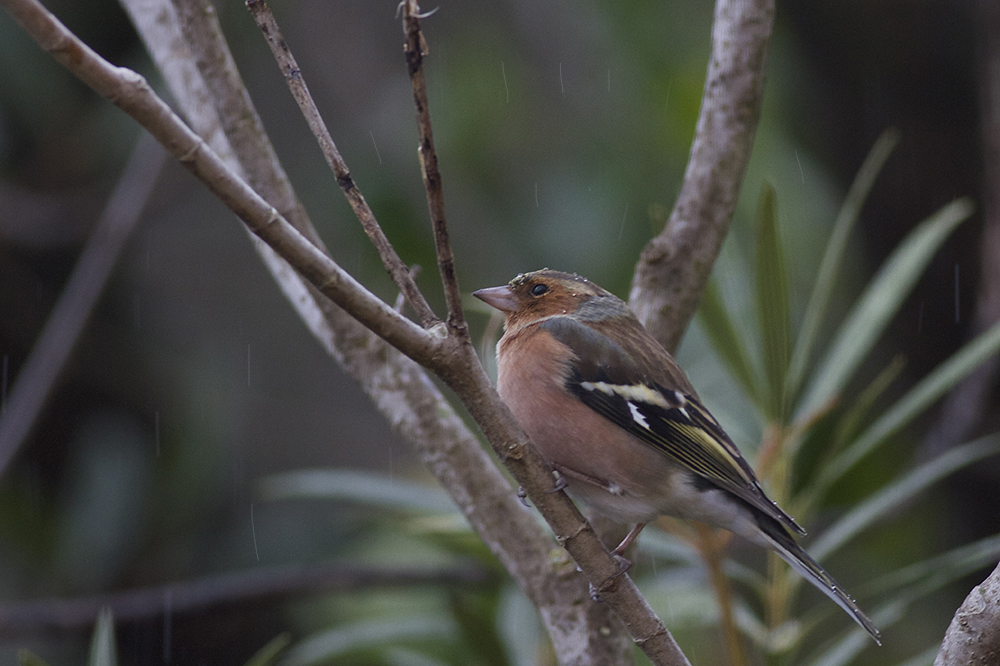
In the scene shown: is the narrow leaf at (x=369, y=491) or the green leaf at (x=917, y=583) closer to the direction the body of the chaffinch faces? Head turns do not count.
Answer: the narrow leaf

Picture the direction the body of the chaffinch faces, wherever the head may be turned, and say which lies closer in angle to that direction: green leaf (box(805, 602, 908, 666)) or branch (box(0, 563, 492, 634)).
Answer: the branch

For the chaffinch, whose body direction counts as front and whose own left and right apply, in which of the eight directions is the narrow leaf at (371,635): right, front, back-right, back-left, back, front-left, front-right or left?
front-right

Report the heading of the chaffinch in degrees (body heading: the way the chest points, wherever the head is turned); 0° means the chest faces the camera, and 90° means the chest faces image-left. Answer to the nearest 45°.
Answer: approximately 90°

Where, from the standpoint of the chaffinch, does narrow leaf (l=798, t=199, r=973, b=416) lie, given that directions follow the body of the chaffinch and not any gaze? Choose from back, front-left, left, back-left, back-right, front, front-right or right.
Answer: back-right
